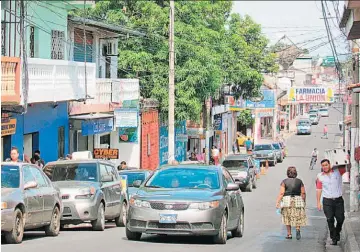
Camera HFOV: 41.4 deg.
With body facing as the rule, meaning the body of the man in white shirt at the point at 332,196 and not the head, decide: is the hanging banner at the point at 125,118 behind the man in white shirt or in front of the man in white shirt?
behind

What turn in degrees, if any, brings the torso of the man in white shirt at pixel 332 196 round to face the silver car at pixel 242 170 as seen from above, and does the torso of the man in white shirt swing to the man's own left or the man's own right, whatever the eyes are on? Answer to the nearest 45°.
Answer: approximately 180°

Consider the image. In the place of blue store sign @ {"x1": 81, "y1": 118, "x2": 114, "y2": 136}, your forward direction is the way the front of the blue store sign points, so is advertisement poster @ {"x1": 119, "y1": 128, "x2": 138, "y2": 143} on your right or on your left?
on your left

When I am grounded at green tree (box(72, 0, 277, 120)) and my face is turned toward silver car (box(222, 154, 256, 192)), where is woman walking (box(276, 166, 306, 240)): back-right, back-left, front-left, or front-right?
front-right

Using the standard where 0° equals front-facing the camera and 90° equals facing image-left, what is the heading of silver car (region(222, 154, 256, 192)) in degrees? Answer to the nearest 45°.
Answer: approximately 45°

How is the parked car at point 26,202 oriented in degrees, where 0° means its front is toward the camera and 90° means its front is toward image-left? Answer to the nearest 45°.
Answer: approximately 45°
